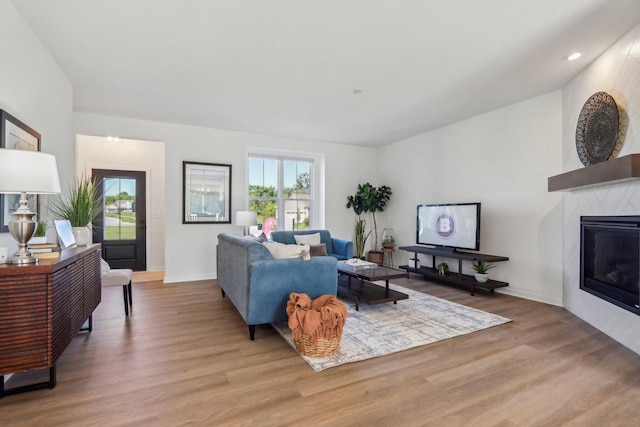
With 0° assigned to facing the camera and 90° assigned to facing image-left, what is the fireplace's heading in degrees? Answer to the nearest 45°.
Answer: approximately 45°

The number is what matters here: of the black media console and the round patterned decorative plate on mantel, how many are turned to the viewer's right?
0

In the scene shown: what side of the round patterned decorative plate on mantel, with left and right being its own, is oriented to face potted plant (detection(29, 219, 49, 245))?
front

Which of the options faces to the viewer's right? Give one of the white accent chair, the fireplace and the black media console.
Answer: the white accent chair

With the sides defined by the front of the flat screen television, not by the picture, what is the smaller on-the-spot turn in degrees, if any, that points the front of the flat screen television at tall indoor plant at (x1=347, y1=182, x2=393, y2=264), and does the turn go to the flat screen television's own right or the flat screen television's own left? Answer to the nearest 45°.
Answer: approximately 90° to the flat screen television's own right

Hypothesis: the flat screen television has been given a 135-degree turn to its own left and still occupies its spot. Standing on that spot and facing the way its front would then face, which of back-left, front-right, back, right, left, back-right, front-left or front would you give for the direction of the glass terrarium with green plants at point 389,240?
back-left

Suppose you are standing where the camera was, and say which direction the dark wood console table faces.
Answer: facing to the right of the viewer

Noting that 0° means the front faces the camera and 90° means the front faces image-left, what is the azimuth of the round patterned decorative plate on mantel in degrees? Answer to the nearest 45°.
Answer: approximately 45°

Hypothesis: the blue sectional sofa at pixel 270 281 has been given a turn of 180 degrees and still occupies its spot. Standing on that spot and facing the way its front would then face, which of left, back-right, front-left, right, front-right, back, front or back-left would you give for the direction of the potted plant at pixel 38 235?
front

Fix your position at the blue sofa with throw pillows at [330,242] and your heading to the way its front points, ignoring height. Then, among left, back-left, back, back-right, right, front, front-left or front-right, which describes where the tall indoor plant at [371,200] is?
back-left

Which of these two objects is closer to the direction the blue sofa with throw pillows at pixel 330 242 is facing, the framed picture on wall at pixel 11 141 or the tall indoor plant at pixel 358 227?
the framed picture on wall

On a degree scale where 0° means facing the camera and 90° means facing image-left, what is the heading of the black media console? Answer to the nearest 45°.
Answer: approximately 45°
